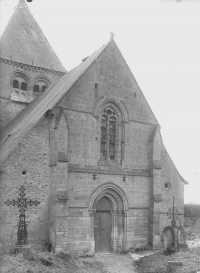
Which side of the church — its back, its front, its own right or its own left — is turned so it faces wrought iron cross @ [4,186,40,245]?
right
